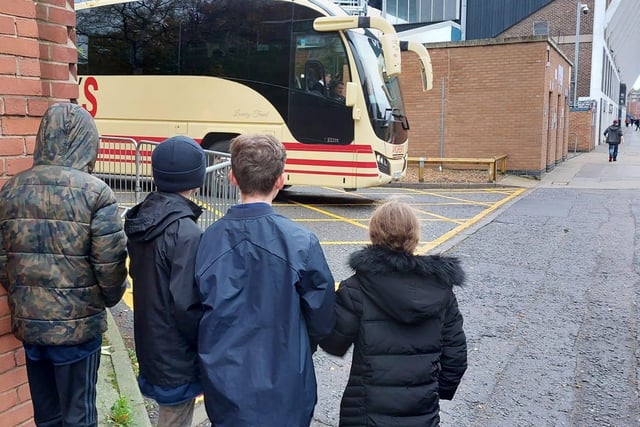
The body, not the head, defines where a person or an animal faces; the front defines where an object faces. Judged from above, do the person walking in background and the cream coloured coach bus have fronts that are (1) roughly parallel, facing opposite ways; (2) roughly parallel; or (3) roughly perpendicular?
roughly perpendicular

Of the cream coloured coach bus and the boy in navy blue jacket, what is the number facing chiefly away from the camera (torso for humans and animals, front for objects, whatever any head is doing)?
1

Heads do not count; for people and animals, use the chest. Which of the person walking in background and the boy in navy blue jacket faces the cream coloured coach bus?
the boy in navy blue jacket

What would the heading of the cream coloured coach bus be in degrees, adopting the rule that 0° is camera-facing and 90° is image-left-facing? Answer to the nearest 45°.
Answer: approximately 315°

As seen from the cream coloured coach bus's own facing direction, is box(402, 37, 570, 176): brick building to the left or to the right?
on its left

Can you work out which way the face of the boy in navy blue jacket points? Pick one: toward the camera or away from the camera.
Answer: away from the camera

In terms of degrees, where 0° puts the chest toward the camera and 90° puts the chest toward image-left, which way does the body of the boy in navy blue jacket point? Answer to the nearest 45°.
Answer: approximately 180°

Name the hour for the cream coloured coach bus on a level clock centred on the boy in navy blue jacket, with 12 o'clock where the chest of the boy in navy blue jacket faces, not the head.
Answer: The cream coloured coach bus is roughly at 12 o'clock from the boy in navy blue jacket.
